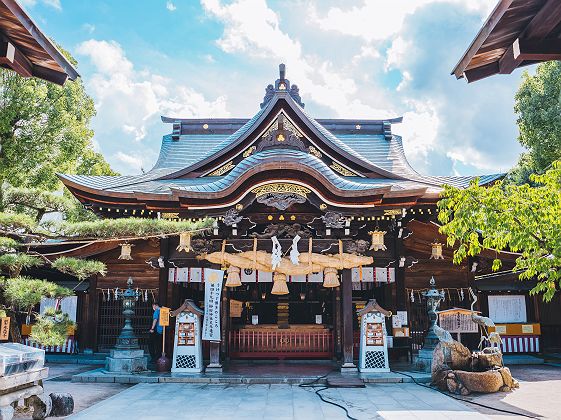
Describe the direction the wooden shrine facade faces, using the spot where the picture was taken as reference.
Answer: facing the viewer

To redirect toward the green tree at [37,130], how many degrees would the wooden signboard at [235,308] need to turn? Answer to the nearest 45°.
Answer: approximately 90° to its right

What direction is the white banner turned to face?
toward the camera

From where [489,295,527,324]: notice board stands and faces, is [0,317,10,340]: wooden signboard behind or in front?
in front

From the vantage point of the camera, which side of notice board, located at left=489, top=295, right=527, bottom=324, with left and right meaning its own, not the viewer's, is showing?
front

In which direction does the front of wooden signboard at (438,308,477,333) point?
toward the camera

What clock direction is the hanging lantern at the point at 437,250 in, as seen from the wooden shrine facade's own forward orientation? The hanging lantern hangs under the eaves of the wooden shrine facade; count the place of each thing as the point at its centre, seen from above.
The hanging lantern is roughly at 9 o'clock from the wooden shrine facade.
